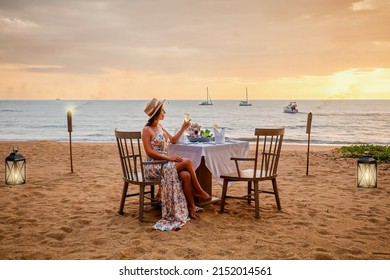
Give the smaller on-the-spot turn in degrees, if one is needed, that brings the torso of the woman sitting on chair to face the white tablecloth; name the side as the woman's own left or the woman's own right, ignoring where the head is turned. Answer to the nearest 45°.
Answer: approximately 45° to the woman's own left

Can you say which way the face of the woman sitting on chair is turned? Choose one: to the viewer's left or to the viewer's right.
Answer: to the viewer's right

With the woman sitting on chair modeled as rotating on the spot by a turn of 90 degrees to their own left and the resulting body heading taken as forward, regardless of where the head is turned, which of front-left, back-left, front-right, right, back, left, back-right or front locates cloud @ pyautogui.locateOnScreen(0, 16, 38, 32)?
front-left

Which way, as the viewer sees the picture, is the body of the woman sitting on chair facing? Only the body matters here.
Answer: to the viewer's right

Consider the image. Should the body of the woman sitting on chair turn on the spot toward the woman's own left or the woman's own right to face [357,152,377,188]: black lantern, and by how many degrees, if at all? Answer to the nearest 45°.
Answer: approximately 45° to the woman's own left
